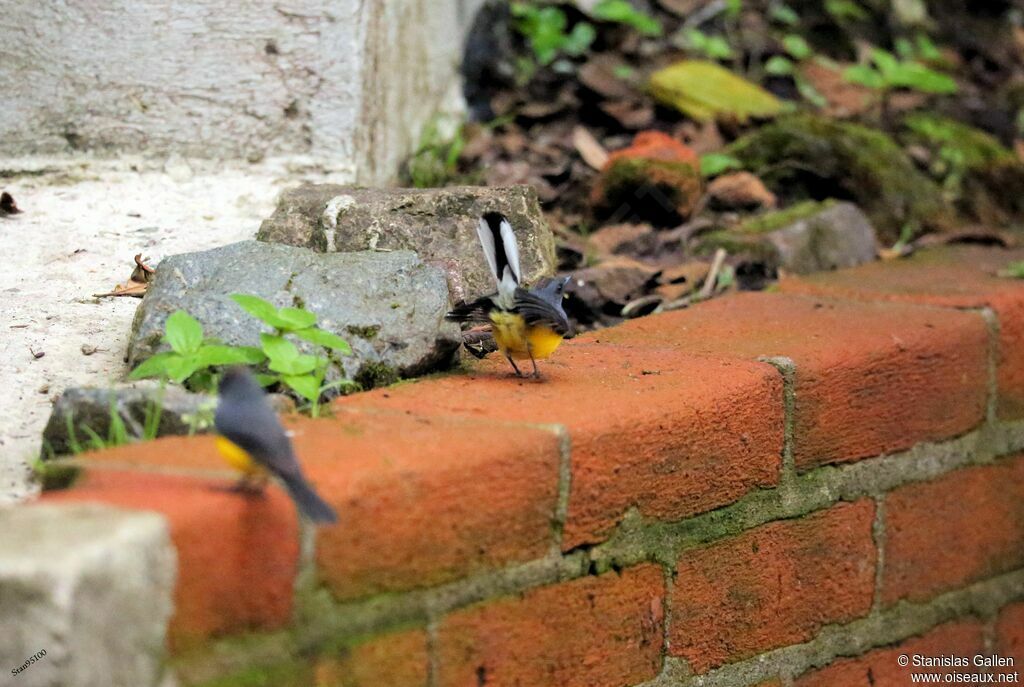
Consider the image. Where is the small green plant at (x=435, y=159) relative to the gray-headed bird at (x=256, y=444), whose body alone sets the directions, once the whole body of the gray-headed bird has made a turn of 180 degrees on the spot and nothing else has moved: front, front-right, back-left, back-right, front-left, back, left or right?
back-left

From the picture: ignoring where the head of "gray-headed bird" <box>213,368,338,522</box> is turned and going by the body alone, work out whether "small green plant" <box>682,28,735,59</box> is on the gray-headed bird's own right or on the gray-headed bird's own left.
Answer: on the gray-headed bird's own right

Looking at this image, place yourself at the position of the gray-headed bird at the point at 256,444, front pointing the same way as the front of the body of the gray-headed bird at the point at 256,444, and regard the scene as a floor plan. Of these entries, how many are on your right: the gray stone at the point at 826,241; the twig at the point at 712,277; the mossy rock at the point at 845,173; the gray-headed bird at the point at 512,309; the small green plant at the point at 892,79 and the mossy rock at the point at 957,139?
6

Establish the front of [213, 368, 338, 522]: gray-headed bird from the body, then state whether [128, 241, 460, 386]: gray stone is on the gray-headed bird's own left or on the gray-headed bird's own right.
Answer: on the gray-headed bird's own right

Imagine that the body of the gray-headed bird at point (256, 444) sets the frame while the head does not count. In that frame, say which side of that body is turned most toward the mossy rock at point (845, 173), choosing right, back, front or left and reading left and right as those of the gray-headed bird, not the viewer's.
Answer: right

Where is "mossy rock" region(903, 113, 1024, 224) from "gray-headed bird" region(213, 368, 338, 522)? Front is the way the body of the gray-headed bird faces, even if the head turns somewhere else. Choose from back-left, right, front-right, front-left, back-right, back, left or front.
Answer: right

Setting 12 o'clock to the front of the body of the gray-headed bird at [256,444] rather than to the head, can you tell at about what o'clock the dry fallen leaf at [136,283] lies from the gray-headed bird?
The dry fallen leaf is roughly at 1 o'clock from the gray-headed bird.

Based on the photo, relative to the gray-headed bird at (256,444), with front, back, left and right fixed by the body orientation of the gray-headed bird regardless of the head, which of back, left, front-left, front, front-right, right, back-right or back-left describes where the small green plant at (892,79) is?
right

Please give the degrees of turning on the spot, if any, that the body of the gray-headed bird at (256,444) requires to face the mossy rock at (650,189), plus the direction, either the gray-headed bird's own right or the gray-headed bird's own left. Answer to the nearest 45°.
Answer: approximately 90° to the gray-headed bird's own right

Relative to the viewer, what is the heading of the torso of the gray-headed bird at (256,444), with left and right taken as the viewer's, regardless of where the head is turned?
facing away from the viewer and to the left of the viewer

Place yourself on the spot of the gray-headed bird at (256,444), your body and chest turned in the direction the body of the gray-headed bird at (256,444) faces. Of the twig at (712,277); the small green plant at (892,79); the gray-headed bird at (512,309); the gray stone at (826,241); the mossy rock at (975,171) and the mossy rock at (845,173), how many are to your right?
6

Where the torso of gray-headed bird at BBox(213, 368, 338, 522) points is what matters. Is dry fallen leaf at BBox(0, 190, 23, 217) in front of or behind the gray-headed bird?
in front

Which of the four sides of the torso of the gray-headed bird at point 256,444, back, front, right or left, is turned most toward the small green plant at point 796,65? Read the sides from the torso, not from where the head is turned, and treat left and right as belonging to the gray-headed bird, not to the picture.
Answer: right
